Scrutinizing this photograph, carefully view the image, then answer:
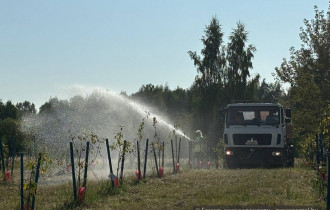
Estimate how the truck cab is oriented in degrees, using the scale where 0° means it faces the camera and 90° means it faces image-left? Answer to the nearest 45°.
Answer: approximately 0°
